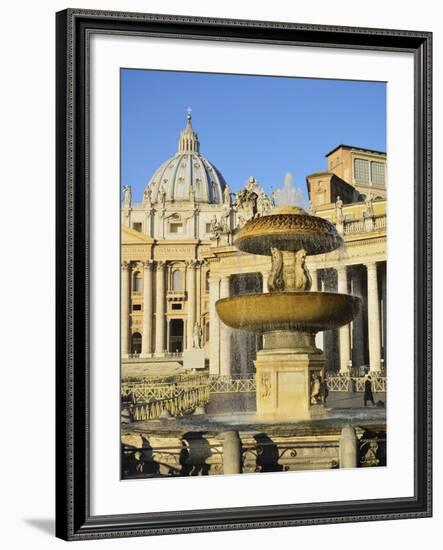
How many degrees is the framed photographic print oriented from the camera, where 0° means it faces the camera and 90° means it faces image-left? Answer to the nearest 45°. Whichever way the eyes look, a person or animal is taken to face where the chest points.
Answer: approximately 315°
